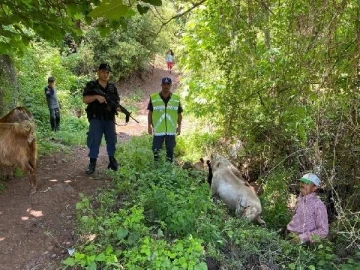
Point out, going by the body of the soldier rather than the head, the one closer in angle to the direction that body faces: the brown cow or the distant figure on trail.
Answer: the brown cow

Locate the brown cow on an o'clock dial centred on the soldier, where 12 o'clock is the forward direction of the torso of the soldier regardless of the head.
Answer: The brown cow is roughly at 2 o'clock from the soldier.

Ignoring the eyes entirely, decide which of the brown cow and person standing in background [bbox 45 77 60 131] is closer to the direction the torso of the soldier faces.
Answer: the brown cow

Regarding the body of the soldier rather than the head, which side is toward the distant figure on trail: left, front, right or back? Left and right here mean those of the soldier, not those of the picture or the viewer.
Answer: back

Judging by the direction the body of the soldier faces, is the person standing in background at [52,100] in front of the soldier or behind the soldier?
behind

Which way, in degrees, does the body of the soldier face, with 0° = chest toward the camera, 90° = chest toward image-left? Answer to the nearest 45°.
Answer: approximately 0°
